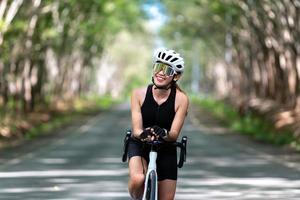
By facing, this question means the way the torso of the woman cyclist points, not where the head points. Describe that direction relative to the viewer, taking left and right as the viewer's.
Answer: facing the viewer
